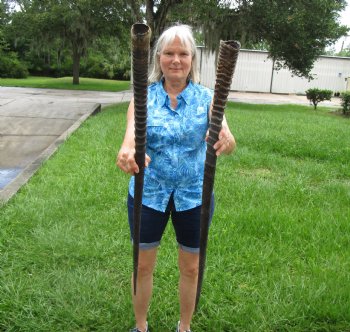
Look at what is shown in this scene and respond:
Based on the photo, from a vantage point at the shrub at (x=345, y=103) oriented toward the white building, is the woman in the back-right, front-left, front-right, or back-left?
back-left

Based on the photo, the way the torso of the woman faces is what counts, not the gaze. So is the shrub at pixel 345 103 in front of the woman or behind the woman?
behind

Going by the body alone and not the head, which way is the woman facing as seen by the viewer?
toward the camera

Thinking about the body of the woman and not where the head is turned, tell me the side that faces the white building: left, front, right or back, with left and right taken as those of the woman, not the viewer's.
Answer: back
